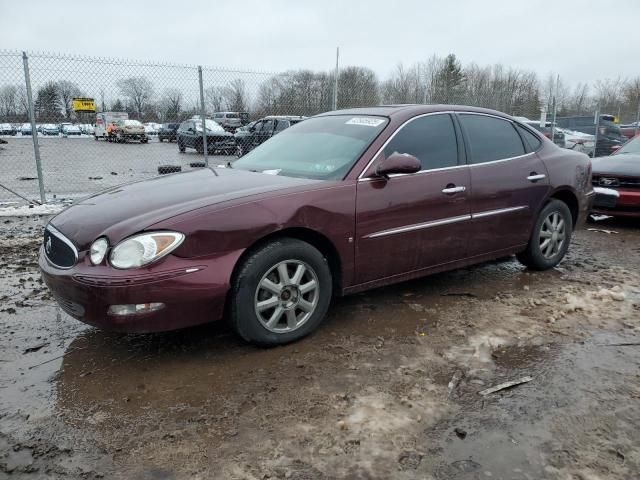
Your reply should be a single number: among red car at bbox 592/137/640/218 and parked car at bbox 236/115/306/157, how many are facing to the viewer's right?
0

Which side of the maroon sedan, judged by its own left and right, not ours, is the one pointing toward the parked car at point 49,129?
right

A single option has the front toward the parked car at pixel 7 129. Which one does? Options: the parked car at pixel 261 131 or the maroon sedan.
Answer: the parked car at pixel 261 131

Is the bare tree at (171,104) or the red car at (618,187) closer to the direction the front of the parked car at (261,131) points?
the bare tree

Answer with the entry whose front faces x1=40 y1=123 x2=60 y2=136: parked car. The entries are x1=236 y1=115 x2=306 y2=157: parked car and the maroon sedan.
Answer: x1=236 y1=115 x2=306 y2=157: parked car

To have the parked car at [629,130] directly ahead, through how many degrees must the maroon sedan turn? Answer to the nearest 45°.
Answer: approximately 180°

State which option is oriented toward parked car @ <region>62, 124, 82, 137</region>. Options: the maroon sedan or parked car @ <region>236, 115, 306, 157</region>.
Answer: parked car @ <region>236, 115, 306, 157</region>

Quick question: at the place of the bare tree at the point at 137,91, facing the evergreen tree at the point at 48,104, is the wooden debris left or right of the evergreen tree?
left

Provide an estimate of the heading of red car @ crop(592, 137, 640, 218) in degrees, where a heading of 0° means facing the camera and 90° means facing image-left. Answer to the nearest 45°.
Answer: approximately 45°

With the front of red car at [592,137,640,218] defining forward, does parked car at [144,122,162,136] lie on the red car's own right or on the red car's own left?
on the red car's own right

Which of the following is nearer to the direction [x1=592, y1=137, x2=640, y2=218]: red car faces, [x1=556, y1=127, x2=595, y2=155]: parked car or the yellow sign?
the yellow sign

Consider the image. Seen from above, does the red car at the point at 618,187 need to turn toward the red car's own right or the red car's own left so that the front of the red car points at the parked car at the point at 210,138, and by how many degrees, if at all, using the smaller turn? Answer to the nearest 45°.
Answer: approximately 90° to the red car's own right

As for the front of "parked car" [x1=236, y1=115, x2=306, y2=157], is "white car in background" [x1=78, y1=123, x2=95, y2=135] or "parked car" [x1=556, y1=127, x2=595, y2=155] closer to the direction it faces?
the white car in background
